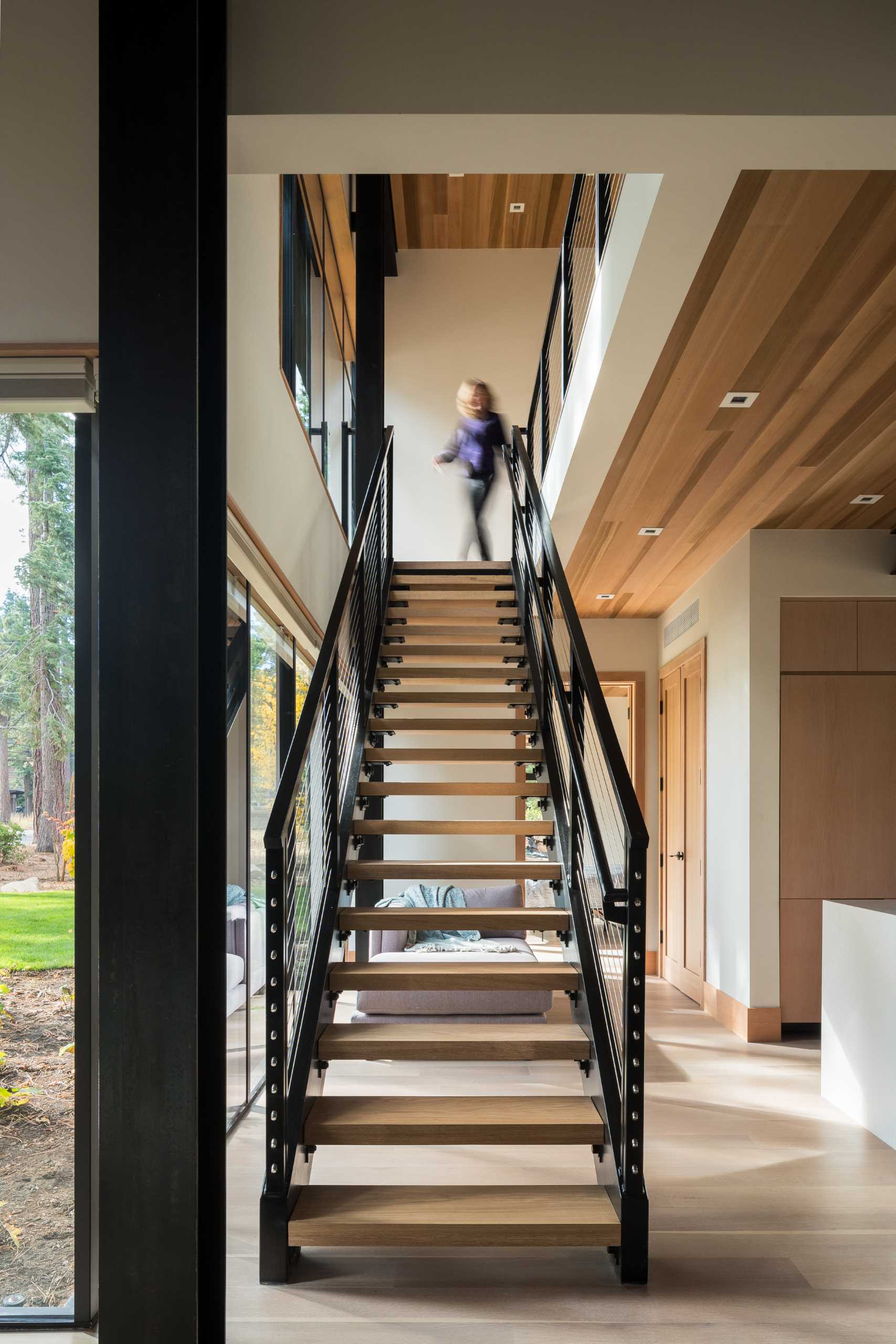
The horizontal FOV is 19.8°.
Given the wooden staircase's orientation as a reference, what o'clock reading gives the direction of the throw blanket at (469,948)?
The throw blanket is roughly at 6 o'clock from the wooden staircase.

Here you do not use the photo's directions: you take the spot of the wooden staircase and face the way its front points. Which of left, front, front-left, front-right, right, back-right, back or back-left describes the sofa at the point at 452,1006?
back

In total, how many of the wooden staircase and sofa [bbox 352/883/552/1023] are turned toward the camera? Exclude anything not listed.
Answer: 2

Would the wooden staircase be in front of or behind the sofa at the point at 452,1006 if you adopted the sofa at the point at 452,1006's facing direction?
in front

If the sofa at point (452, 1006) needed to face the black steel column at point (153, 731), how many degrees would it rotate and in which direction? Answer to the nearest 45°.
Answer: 0° — it already faces it

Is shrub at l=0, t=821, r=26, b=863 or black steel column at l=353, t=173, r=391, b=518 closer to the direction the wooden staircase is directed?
the shrub
